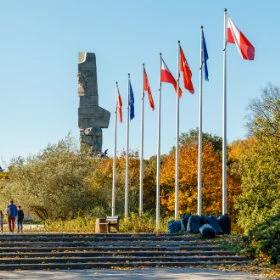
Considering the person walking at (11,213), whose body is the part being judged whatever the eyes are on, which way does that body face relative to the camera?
away from the camera

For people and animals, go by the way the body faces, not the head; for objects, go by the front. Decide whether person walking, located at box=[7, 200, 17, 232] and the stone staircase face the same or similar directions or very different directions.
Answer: very different directions

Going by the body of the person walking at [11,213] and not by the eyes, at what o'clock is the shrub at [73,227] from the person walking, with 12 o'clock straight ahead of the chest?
The shrub is roughly at 3 o'clock from the person walking.

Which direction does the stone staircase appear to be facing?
toward the camera

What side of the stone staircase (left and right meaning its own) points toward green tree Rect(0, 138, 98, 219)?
back
